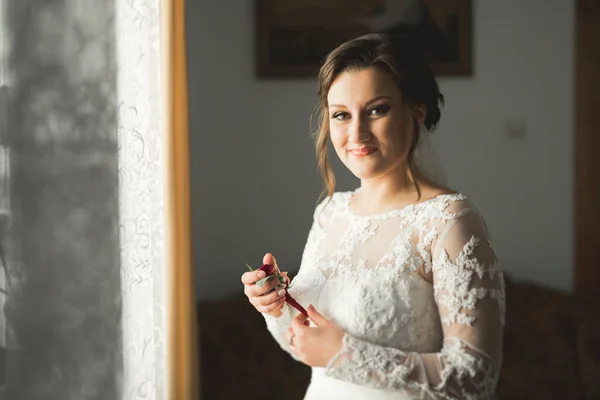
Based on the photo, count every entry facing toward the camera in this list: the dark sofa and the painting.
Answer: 2

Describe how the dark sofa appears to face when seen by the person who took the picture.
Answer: facing the viewer

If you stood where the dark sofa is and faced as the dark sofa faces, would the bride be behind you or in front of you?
in front

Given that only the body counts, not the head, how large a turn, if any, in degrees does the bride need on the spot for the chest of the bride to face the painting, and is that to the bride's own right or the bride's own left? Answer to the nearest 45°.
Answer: approximately 135° to the bride's own right

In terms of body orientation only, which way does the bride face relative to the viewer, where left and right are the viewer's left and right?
facing the viewer and to the left of the viewer

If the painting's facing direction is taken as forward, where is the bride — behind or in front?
in front

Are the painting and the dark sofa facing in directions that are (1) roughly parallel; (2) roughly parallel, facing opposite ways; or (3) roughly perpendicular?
roughly parallel

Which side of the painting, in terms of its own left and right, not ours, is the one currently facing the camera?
front
